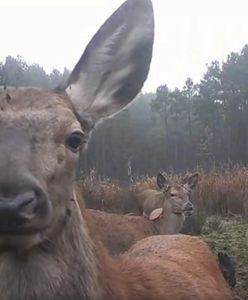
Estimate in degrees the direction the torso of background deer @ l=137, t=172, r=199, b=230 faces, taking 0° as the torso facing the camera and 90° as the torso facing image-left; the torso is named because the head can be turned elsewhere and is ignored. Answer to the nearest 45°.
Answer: approximately 315°

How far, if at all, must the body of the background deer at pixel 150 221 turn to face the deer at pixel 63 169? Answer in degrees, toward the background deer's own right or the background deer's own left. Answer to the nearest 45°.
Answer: approximately 90° to the background deer's own right

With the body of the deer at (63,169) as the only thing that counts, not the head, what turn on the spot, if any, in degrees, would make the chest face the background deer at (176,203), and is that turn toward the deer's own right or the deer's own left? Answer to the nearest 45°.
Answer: approximately 135° to the deer's own right

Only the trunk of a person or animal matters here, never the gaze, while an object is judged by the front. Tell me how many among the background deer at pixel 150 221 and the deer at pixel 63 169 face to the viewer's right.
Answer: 1

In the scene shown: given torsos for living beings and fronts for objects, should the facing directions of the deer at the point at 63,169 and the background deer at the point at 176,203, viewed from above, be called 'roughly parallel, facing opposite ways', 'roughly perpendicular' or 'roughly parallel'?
roughly perpendicular

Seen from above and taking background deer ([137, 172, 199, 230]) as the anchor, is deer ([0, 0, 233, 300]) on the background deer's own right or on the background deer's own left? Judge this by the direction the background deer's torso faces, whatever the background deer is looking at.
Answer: on the background deer's own right

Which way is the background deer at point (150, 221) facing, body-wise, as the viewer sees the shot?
to the viewer's right

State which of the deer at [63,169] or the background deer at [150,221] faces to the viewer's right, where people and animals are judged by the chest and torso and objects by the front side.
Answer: the background deer
